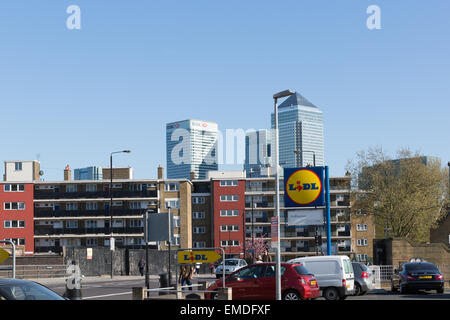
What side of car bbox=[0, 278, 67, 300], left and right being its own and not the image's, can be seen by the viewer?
right

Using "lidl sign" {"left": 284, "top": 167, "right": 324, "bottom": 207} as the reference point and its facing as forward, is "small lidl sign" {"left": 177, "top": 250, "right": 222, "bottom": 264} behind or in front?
in front

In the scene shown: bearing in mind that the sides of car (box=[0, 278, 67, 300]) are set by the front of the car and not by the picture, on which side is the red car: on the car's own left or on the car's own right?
on the car's own left

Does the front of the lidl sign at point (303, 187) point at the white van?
yes

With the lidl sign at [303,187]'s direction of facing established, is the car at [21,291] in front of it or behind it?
in front

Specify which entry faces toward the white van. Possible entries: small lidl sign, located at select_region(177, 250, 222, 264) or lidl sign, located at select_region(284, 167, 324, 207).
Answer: the lidl sign

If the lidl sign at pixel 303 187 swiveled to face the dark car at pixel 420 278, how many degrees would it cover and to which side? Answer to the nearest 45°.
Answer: approximately 45° to its left

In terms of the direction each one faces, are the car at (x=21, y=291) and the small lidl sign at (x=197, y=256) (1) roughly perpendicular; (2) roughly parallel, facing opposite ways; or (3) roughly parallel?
roughly perpendicular
